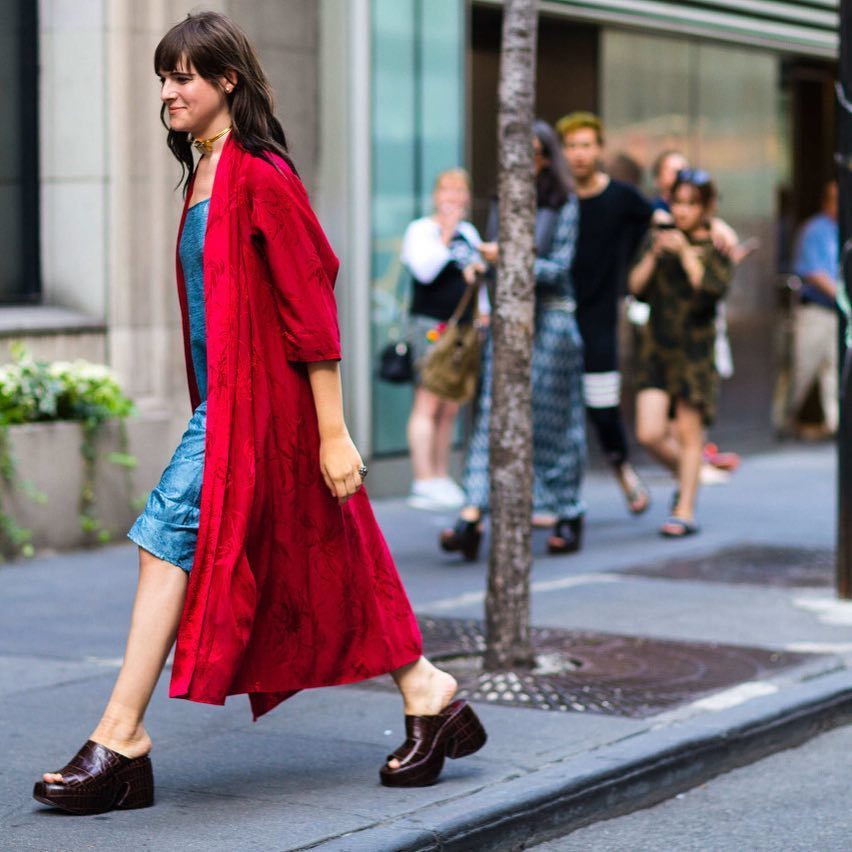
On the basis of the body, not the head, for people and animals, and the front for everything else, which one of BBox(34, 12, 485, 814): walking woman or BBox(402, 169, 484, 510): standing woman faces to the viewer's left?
BBox(34, 12, 485, 814): walking woman

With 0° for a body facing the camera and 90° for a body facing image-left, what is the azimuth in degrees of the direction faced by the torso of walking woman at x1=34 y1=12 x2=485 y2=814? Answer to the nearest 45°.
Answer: approximately 90°

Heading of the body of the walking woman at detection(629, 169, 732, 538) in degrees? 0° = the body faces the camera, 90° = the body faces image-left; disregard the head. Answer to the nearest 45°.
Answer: approximately 45°

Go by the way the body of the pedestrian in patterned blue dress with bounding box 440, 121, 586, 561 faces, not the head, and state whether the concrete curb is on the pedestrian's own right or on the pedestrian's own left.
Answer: on the pedestrian's own left

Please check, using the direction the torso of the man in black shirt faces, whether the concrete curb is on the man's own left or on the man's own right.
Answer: on the man's own left

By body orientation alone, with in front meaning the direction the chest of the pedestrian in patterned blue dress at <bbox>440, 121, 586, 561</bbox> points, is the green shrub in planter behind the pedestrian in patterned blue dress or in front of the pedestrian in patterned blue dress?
in front

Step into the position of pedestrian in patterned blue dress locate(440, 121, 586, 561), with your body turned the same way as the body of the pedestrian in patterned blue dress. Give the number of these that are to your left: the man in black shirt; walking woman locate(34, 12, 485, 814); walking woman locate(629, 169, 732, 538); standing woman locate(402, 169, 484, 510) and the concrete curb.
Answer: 2

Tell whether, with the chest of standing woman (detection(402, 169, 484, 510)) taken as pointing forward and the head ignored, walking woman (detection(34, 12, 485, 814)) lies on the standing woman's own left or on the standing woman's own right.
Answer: on the standing woman's own right

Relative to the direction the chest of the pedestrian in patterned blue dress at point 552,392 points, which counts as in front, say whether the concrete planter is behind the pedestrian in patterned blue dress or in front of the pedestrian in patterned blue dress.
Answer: in front
